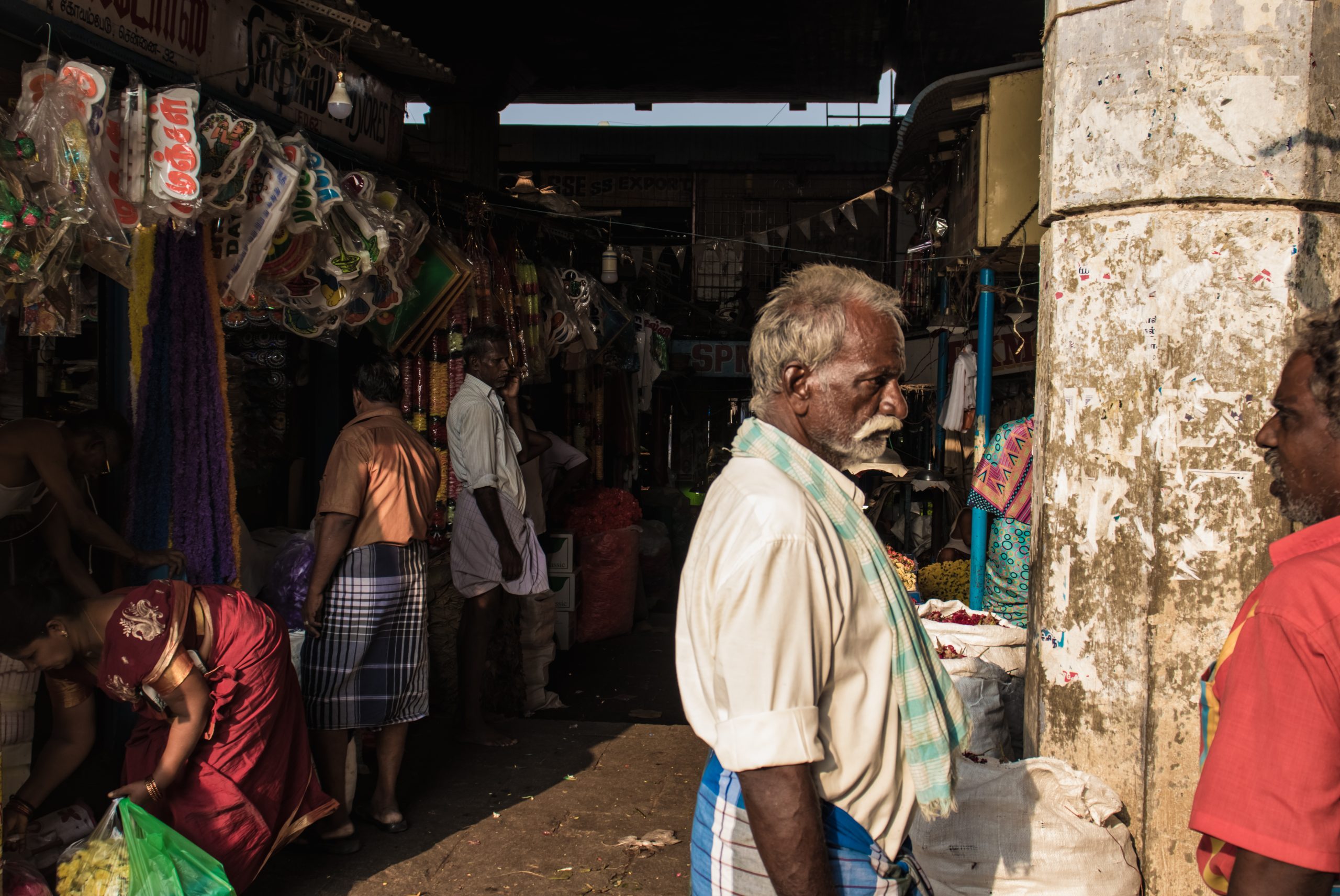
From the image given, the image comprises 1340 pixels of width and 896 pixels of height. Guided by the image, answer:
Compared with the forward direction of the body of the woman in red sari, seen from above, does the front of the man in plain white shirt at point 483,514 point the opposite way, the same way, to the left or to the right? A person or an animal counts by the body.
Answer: the opposite way

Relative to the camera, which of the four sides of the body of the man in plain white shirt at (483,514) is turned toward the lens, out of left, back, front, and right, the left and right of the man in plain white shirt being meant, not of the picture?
right

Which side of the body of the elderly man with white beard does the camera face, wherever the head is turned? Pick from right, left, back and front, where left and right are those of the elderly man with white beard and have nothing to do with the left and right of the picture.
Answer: right

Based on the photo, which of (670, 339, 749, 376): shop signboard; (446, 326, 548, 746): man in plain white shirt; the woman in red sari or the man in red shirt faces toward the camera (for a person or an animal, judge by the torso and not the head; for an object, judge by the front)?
the shop signboard

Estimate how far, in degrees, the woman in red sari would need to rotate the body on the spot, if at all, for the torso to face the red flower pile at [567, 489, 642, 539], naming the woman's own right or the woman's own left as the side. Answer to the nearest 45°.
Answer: approximately 135° to the woman's own right

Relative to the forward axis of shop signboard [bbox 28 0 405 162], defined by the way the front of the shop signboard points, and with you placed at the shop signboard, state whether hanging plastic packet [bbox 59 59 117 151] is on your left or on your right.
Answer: on your right

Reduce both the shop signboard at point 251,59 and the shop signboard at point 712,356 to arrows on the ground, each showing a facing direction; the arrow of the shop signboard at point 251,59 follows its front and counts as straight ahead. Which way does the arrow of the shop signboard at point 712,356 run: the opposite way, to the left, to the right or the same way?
to the right

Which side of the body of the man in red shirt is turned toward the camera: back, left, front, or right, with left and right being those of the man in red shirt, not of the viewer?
left

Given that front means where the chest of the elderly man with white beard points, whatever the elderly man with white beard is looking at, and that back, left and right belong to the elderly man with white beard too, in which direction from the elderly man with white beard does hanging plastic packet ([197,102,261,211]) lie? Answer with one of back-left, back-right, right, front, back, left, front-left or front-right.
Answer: back-left

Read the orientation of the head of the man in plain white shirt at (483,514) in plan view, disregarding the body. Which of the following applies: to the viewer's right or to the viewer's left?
to the viewer's right

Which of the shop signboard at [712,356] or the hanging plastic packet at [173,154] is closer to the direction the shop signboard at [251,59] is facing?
the hanging plastic packet

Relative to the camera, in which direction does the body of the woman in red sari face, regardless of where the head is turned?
to the viewer's left
